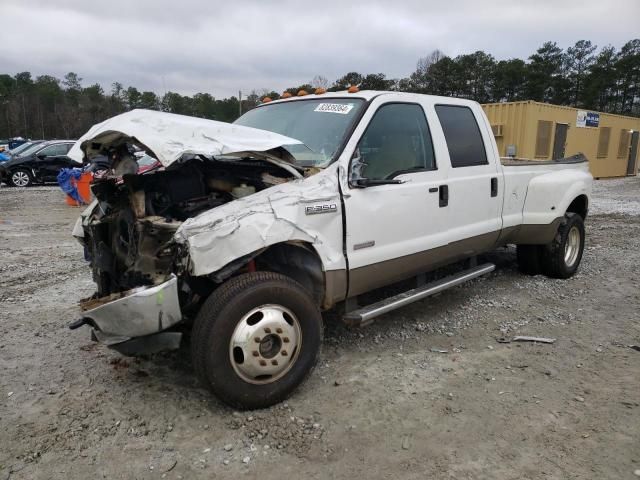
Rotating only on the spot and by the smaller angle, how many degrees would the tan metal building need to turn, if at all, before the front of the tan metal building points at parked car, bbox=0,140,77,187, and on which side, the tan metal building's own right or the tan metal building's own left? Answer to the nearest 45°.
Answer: approximately 90° to the tan metal building's own right

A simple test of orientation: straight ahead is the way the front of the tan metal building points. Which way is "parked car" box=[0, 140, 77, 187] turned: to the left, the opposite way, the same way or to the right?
to the right

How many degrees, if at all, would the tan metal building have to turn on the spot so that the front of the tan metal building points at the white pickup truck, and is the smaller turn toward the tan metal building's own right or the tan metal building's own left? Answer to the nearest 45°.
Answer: approximately 45° to the tan metal building's own right

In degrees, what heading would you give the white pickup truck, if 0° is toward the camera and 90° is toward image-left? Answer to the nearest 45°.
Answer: approximately 45°

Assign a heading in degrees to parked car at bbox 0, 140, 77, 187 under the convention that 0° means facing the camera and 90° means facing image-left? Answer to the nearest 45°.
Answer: approximately 90°

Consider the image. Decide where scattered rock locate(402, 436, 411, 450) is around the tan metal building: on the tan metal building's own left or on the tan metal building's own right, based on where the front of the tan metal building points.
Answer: on the tan metal building's own right

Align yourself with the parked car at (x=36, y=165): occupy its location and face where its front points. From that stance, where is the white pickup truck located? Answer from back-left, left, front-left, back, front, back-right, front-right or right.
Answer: left

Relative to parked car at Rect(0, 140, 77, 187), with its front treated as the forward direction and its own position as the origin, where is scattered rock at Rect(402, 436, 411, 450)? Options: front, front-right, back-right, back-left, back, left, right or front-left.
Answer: left

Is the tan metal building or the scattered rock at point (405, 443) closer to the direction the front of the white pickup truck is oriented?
the scattered rock

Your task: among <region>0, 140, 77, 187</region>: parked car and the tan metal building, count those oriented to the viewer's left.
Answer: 1

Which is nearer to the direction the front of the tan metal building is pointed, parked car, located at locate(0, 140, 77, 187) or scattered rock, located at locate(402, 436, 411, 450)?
the scattered rock

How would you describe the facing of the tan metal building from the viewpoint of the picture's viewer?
facing the viewer and to the right of the viewer

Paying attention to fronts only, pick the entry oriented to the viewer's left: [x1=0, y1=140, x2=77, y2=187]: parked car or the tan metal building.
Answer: the parked car
